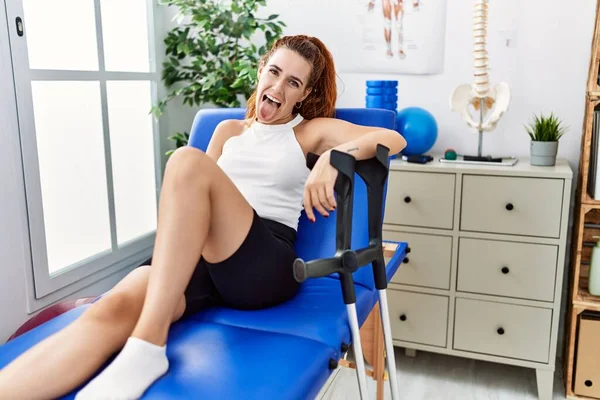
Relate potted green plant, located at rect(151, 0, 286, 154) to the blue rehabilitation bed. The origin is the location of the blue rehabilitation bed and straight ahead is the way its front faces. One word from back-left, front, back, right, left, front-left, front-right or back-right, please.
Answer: back-right

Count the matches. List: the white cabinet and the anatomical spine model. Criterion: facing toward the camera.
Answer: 2

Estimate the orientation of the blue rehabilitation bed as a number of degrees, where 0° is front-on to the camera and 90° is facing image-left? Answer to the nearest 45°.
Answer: approximately 45°

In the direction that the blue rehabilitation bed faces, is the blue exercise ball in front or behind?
behind

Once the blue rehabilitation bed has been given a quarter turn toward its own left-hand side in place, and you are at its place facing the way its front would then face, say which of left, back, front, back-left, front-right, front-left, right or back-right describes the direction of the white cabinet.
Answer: left

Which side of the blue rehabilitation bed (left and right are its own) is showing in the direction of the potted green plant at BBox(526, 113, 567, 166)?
back

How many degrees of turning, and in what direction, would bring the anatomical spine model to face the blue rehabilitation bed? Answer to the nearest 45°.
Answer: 0° — it already faces it

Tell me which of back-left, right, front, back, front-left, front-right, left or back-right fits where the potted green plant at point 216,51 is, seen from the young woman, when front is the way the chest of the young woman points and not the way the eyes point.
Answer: back-right
